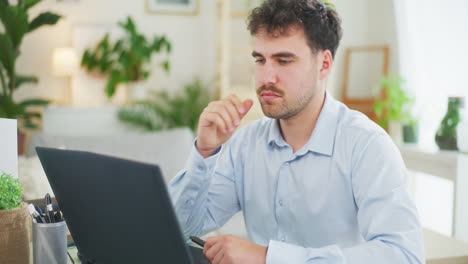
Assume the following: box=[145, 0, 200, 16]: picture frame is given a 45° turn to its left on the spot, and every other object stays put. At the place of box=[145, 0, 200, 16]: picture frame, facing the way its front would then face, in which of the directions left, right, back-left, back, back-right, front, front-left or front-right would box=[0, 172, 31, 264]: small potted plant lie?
front-right

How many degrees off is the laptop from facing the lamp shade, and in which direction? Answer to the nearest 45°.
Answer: approximately 45° to its left

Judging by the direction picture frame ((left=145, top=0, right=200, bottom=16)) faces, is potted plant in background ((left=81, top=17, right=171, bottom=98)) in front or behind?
in front

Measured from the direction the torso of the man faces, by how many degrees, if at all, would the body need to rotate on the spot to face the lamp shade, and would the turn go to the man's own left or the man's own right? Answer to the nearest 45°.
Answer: approximately 90° to the man's own right

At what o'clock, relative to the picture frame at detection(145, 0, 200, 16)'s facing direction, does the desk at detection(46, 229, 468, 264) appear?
The desk is roughly at 12 o'clock from the picture frame.

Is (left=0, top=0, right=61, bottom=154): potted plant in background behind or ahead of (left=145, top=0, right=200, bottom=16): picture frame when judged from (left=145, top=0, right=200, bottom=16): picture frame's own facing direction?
ahead

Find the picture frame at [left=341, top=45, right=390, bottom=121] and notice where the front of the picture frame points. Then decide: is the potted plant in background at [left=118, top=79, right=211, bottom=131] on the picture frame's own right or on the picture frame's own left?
on the picture frame's own right

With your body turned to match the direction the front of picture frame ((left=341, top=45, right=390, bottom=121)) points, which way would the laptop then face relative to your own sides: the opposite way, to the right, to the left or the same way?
the opposite way

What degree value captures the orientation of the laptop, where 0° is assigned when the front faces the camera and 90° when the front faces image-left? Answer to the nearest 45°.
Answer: approximately 225°

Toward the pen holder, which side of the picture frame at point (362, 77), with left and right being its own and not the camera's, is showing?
front

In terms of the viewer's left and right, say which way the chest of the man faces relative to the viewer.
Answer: facing the viewer and to the left of the viewer
